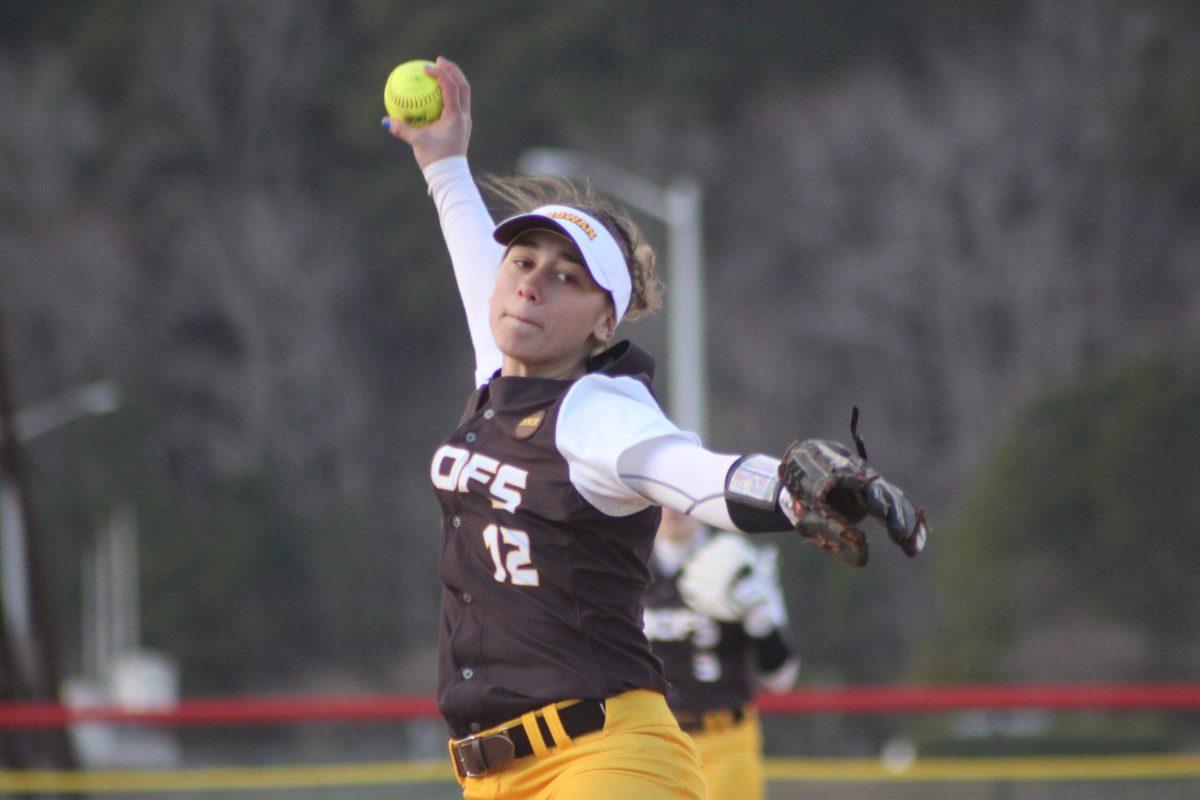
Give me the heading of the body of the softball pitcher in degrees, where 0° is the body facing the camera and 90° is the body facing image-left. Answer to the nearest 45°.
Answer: approximately 45°

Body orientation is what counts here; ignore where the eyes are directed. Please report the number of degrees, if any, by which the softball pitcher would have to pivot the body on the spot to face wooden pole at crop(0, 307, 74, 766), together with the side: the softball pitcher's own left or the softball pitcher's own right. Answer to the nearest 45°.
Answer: approximately 90° to the softball pitcher's own right

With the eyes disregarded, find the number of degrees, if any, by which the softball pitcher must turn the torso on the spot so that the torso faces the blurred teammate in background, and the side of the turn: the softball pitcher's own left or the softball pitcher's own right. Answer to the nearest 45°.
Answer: approximately 135° to the softball pitcher's own right

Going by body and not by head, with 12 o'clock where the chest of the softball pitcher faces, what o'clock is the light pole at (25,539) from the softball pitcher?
The light pole is roughly at 4 o'clock from the softball pitcher.
